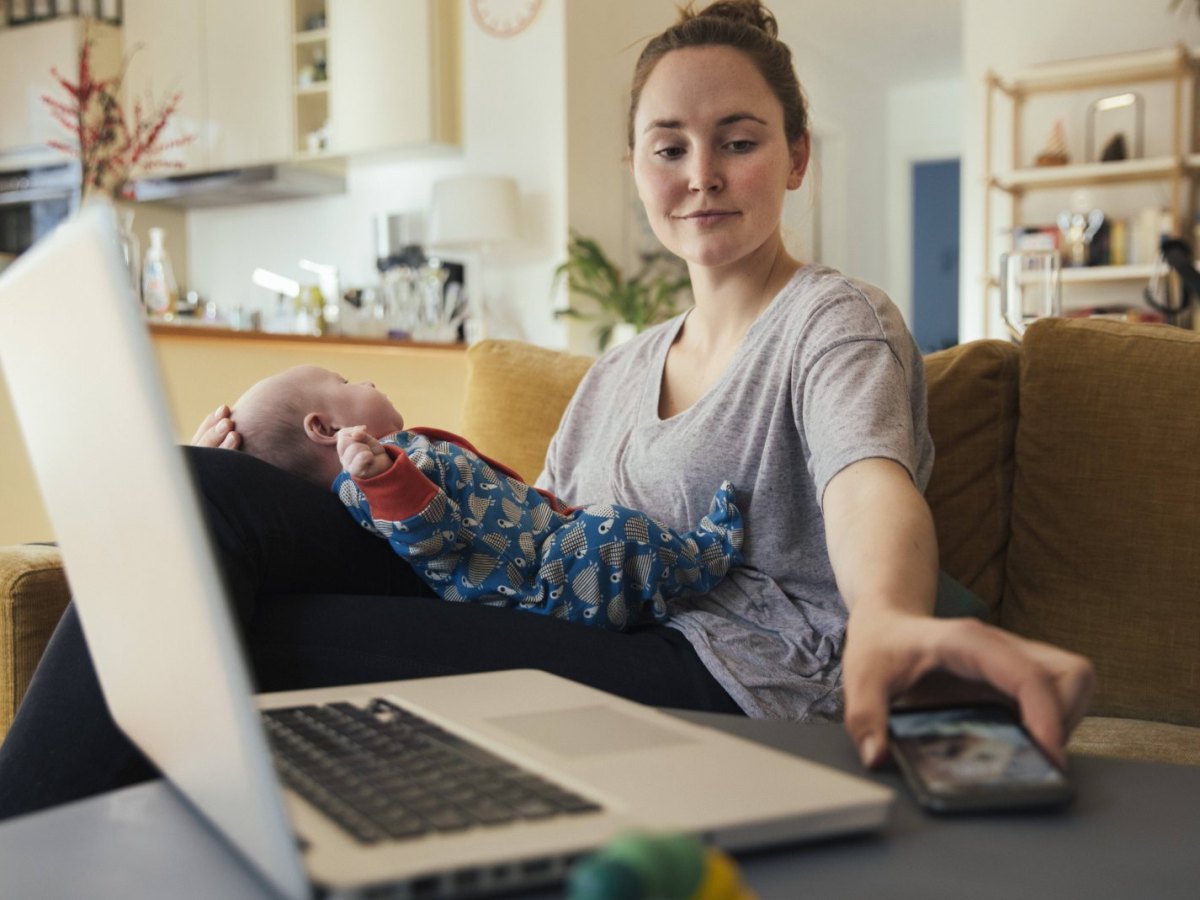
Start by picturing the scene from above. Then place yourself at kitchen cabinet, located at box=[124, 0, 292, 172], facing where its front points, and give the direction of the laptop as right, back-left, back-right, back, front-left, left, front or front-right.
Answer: front

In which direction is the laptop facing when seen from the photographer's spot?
facing away from the viewer and to the right of the viewer

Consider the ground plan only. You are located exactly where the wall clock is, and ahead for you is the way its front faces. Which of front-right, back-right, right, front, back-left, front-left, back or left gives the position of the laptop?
front

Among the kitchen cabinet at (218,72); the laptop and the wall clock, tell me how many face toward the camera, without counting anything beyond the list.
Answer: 2

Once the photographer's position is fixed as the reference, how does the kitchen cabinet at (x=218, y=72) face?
facing the viewer

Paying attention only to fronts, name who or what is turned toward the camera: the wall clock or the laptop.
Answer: the wall clock

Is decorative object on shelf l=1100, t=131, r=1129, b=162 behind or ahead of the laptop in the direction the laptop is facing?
ahead

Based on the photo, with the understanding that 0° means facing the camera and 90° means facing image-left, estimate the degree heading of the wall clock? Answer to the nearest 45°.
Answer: approximately 0°

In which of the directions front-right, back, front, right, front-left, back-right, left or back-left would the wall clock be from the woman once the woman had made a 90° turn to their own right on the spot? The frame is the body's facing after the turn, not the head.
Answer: front-right

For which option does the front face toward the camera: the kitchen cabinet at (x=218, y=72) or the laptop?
the kitchen cabinet

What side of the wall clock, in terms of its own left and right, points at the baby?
front

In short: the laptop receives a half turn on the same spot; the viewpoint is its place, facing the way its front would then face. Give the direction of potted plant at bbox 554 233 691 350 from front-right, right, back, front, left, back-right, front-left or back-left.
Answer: back-right

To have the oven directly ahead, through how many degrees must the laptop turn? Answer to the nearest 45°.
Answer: approximately 45° to its left

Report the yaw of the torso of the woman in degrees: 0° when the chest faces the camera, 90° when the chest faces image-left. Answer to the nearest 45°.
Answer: approximately 45°

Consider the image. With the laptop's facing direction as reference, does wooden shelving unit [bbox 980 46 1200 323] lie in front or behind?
in front

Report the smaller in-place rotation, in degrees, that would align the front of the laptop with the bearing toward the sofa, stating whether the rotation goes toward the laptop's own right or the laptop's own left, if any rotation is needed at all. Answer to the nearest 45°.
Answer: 0° — it already faces it

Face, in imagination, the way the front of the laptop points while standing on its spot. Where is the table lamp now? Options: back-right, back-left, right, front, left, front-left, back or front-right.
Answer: front-left
